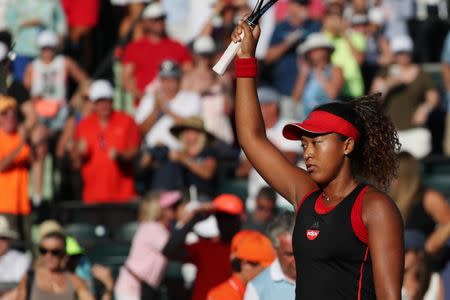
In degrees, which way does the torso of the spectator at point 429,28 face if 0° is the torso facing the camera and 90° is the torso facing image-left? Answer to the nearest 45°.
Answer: approximately 0°

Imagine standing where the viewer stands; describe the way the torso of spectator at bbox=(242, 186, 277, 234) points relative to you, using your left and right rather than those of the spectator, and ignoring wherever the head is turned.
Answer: facing the viewer and to the left of the viewer

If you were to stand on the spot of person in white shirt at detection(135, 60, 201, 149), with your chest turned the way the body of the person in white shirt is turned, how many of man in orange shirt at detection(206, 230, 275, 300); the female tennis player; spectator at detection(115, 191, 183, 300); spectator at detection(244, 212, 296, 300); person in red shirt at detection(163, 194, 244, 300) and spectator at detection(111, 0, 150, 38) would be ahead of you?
5

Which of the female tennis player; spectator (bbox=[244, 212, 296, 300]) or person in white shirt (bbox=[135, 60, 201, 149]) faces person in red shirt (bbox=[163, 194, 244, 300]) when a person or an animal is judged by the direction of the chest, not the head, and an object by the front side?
the person in white shirt

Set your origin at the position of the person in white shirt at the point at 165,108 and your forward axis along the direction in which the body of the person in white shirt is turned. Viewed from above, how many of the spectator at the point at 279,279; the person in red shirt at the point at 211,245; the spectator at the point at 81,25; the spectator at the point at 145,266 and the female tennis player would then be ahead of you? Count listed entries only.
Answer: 4

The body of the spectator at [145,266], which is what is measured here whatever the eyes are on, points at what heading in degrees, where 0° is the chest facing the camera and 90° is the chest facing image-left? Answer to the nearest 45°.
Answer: approximately 270°

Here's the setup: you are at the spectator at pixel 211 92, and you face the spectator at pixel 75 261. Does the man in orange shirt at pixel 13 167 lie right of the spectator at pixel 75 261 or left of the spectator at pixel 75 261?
right

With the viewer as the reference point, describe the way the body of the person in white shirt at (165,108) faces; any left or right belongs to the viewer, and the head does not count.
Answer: facing the viewer

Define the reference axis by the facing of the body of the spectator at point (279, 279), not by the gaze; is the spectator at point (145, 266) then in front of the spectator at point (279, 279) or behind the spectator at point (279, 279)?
behind
